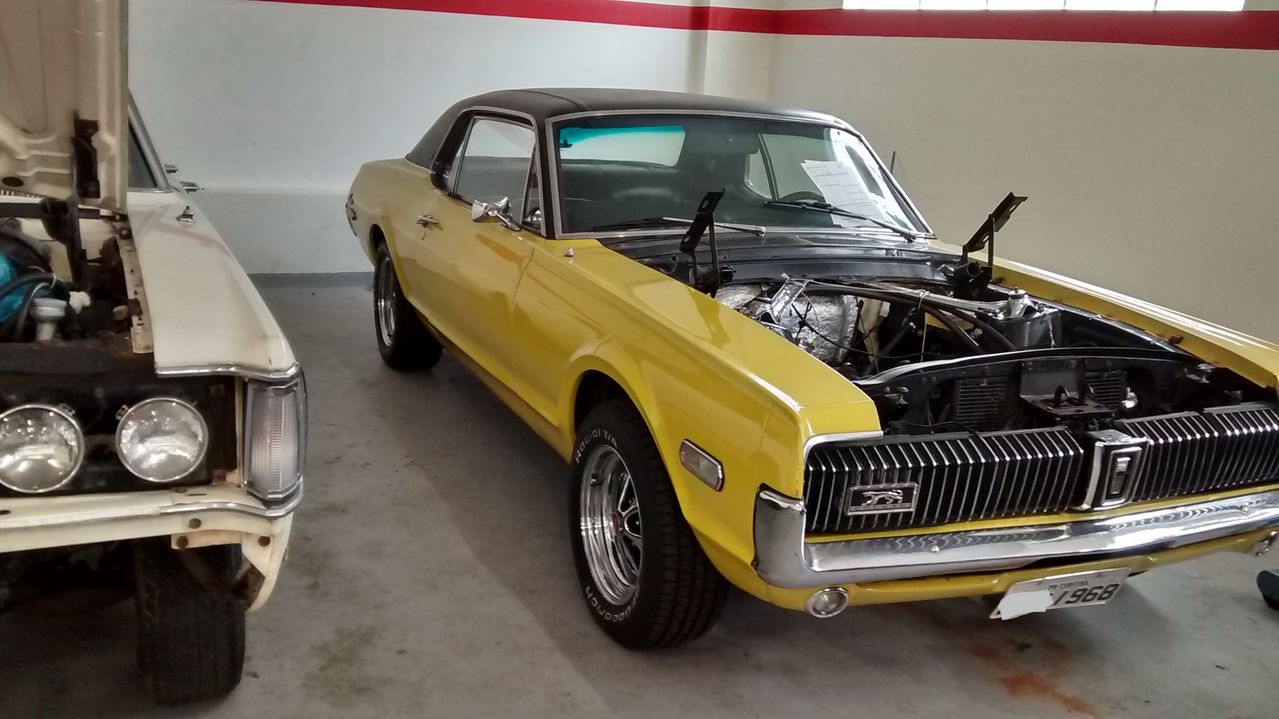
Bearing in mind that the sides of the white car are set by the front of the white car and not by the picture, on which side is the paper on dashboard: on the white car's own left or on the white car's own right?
on the white car's own left

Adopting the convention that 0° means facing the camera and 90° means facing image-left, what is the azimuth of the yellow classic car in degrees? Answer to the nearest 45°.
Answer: approximately 315°

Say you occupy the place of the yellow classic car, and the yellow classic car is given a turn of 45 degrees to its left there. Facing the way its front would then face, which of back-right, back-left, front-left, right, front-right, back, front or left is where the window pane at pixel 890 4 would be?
left

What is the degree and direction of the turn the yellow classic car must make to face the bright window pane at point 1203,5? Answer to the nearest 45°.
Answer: approximately 90° to its left

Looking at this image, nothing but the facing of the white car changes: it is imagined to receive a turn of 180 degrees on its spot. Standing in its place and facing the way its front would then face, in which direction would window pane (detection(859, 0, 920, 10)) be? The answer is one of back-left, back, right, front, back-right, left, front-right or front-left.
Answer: front-right

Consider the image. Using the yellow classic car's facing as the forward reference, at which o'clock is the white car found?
The white car is roughly at 3 o'clock from the yellow classic car.

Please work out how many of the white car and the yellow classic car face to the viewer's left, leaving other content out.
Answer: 0

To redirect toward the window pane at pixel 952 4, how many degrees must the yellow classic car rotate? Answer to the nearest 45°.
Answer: approximately 135° to its left

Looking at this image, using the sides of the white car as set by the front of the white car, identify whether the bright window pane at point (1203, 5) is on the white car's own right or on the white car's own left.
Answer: on the white car's own left
